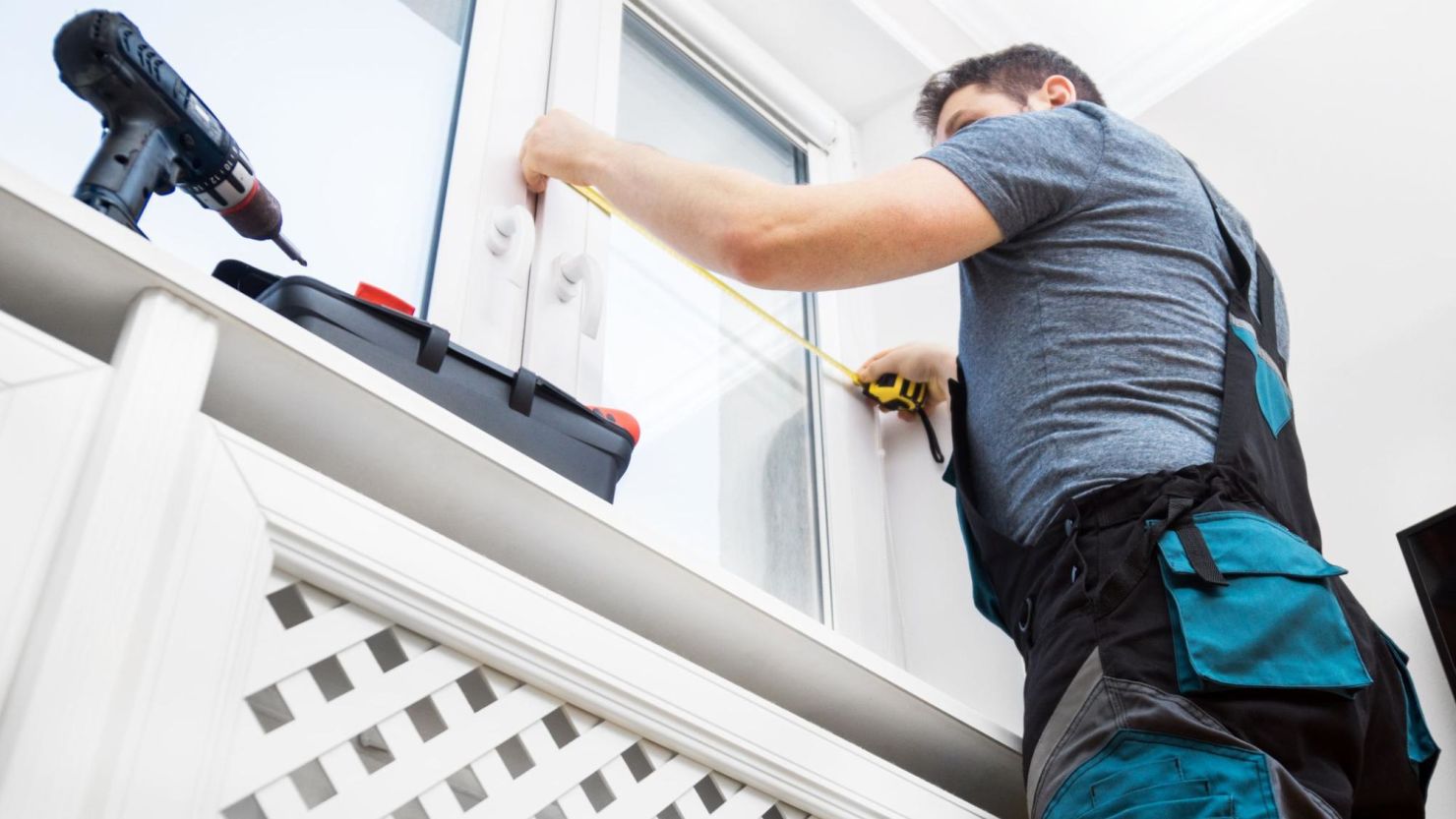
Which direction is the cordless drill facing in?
to the viewer's right

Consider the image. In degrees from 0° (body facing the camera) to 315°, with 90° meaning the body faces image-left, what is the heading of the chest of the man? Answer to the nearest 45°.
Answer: approximately 135°

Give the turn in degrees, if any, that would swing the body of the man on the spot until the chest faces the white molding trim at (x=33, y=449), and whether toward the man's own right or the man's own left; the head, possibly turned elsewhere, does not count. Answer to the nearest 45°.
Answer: approximately 90° to the man's own left

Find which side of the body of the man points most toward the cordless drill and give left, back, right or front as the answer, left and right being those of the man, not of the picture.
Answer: left

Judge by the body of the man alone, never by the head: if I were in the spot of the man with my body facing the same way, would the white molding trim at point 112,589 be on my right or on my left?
on my left

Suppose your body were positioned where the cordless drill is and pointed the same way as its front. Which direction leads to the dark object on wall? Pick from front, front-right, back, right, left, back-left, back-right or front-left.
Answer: front

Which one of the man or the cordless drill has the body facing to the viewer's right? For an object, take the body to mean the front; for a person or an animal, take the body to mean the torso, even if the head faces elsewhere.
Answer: the cordless drill

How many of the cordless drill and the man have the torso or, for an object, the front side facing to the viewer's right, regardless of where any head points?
1
